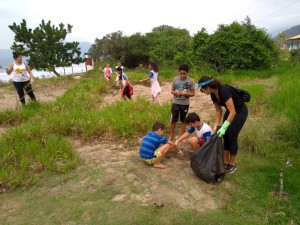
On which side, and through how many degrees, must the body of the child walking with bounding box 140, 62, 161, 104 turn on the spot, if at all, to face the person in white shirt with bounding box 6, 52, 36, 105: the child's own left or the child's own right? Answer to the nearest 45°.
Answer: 0° — they already face them

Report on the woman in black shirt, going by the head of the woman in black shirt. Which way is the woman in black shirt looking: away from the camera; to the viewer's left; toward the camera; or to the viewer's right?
to the viewer's left

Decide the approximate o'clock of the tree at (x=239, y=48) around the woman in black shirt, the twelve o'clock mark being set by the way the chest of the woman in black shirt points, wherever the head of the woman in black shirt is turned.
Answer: The tree is roughly at 3 o'clock from the woman in black shirt.

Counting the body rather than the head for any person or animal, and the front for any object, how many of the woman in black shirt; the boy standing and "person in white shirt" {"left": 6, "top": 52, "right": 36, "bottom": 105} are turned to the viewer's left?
1

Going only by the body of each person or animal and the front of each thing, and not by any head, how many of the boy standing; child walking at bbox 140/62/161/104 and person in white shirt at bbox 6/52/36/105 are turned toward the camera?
2

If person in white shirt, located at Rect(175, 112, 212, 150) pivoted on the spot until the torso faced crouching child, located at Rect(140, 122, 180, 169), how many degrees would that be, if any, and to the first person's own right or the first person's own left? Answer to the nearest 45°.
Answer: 0° — they already face them

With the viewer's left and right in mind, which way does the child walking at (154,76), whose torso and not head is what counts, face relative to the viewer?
facing to the left of the viewer

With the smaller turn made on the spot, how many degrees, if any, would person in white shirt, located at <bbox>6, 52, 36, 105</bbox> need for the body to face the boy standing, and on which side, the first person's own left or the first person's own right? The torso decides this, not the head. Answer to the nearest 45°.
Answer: approximately 45° to the first person's own left

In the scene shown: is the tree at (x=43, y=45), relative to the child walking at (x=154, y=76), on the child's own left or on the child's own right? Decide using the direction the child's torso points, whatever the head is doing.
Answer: on the child's own right

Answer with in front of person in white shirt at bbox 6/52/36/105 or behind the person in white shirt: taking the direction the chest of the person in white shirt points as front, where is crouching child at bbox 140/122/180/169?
in front

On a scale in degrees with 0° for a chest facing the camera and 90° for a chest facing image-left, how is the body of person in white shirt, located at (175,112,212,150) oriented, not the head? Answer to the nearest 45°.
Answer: approximately 45°
